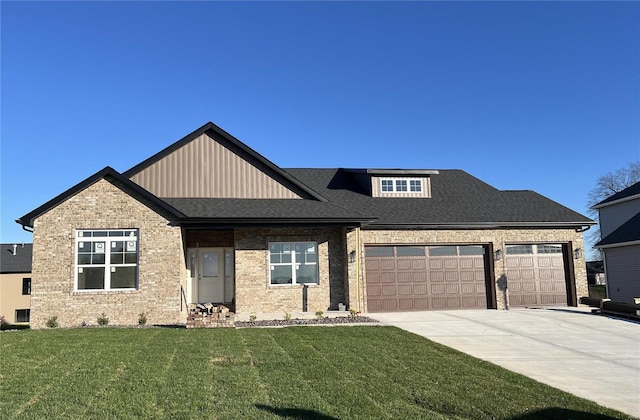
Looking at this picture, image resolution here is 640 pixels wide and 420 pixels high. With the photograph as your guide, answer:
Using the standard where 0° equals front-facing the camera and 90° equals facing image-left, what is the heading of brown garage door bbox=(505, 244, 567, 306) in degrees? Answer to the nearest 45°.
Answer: approximately 0°

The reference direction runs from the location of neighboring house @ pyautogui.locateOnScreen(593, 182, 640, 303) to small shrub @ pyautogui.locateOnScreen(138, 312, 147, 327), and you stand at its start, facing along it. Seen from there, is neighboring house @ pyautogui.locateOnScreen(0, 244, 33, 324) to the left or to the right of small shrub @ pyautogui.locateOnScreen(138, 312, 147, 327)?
right

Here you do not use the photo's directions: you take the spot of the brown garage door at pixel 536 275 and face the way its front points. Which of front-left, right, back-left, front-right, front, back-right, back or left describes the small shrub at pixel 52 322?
front-right

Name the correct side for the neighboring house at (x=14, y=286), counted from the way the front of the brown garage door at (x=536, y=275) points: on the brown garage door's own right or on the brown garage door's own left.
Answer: on the brown garage door's own right

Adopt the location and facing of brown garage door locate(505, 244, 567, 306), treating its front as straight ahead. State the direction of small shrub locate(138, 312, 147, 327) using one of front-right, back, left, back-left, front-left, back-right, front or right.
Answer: front-right

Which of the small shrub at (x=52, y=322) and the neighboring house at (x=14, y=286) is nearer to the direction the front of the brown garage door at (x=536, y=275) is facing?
the small shrub

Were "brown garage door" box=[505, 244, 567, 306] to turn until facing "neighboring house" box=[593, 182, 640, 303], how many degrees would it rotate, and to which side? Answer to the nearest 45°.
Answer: approximately 135° to its left
